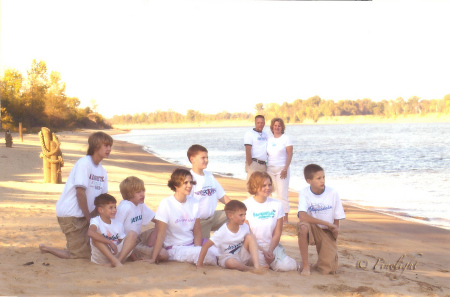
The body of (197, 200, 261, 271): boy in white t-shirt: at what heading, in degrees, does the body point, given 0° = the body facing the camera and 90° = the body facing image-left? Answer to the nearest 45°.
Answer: approximately 315°

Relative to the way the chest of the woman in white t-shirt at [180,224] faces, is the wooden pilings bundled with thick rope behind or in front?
behind

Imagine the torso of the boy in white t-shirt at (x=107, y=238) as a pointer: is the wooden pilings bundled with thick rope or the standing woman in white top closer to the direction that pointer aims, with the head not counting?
the standing woman in white top

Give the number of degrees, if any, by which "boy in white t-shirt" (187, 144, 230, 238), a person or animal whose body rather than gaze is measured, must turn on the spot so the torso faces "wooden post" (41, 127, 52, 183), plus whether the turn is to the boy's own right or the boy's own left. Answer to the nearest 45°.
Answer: approximately 180°

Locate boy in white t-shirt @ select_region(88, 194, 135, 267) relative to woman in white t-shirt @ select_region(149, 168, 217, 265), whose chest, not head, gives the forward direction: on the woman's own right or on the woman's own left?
on the woman's own right

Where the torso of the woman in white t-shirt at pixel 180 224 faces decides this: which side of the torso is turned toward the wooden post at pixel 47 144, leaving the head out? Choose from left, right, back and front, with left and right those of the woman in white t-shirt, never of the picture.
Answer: back

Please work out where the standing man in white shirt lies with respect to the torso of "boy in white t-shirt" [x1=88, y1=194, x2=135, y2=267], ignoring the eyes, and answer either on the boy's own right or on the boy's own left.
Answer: on the boy's own left

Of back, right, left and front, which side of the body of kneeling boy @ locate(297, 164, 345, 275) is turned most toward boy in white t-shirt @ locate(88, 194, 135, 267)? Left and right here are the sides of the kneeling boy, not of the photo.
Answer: right

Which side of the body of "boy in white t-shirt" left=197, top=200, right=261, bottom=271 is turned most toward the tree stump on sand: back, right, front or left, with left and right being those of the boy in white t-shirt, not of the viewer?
back

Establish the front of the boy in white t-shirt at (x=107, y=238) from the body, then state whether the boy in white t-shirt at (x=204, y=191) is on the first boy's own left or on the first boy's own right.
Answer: on the first boy's own left

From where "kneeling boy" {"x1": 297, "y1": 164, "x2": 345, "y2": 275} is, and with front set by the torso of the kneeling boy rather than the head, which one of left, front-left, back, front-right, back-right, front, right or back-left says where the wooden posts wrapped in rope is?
back-right
